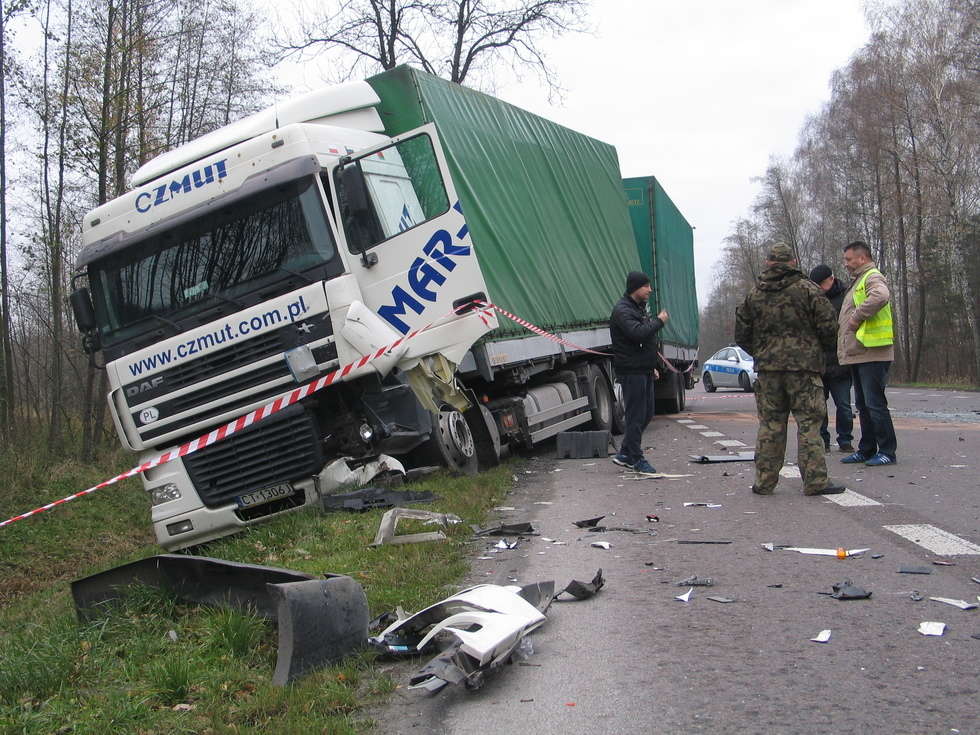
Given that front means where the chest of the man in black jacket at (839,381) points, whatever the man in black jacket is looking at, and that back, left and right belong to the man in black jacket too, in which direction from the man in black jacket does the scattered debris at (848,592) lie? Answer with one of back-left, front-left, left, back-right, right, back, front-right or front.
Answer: front-left

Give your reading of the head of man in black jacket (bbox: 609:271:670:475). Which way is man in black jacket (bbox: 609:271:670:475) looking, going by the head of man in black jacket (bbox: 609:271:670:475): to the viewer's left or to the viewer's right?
to the viewer's right

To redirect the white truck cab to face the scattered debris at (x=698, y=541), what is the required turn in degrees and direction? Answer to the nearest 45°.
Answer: approximately 90° to its left

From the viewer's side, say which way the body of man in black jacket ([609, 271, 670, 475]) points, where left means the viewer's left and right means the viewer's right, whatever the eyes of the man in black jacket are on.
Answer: facing to the right of the viewer

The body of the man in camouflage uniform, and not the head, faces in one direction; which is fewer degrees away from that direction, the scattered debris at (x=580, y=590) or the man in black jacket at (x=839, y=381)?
the man in black jacket

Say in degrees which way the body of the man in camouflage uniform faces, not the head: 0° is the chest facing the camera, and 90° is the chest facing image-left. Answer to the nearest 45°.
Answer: approximately 180°

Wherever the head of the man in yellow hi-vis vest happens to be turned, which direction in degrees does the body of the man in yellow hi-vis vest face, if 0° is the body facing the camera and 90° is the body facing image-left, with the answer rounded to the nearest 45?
approximately 90°

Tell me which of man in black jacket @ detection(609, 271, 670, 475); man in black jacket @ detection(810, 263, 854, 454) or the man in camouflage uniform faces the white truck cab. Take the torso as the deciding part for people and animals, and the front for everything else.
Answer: man in black jacket @ detection(810, 263, 854, 454)

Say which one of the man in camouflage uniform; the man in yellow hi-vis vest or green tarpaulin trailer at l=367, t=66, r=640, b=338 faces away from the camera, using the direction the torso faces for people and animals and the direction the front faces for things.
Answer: the man in camouflage uniform

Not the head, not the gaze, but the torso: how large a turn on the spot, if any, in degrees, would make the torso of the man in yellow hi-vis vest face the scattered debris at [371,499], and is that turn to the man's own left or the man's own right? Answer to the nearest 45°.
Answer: approximately 45° to the man's own left

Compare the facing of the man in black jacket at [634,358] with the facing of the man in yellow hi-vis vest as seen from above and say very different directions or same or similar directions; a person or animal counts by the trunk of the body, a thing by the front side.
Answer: very different directions

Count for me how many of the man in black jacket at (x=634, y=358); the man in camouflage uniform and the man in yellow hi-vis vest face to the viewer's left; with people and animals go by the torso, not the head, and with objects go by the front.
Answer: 1

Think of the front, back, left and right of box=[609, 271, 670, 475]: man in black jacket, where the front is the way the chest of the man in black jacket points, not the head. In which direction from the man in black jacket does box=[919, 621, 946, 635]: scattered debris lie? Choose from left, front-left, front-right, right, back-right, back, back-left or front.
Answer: right

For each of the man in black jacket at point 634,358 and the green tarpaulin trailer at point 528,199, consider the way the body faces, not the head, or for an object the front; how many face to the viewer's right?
1

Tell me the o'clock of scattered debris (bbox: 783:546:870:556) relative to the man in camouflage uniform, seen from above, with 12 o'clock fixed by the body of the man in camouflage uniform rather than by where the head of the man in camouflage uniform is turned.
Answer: The scattered debris is roughly at 6 o'clock from the man in camouflage uniform.

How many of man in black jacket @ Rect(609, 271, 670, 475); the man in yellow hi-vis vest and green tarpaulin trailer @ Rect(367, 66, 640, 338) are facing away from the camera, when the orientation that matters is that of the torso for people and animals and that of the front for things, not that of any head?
0

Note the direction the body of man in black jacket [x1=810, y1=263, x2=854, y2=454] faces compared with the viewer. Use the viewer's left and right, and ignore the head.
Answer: facing the viewer and to the left of the viewer
